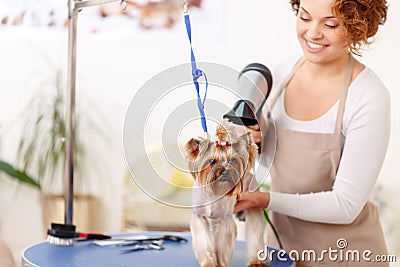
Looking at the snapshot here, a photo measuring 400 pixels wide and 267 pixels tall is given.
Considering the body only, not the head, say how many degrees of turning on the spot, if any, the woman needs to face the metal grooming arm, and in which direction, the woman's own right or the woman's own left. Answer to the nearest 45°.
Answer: approximately 45° to the woman's own right

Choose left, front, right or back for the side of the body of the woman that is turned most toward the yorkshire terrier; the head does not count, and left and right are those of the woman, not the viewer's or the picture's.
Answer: front

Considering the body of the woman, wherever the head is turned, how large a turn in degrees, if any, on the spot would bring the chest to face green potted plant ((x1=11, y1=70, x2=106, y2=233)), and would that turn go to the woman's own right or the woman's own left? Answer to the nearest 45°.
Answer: approximately 90° to the woman's own right

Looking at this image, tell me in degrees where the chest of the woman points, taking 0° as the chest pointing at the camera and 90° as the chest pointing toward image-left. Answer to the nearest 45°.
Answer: approximately 45°

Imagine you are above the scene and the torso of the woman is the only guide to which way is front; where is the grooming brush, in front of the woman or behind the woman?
in front

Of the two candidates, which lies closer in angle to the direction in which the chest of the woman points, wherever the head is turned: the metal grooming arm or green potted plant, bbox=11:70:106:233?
the metal grooming arm
